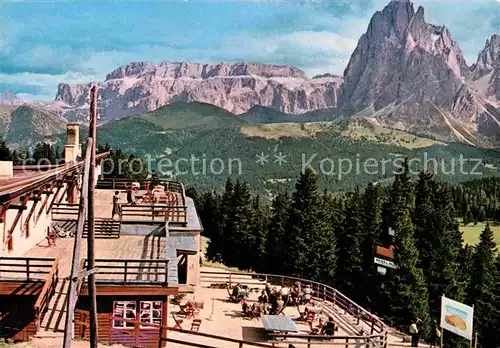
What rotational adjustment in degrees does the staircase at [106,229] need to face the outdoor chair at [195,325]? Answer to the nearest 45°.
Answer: approximately 45° to its left

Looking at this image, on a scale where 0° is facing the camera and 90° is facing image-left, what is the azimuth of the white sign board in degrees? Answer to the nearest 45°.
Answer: approximately 45°

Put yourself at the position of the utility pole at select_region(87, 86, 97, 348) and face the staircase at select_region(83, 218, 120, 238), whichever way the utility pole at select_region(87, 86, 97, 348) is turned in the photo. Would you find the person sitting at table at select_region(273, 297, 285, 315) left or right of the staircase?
right

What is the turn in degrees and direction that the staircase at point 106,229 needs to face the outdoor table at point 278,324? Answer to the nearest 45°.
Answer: approximately 45° to its left

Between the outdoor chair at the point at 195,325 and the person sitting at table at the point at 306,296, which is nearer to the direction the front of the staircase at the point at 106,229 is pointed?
the outdoor chair

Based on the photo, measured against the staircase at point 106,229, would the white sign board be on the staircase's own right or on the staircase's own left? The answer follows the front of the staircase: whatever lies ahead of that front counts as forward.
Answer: on the staircase's own left

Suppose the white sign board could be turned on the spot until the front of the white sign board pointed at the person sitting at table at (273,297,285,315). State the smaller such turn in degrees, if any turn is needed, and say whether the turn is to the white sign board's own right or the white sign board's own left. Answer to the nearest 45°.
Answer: approximately 45° to the white sign board's own right

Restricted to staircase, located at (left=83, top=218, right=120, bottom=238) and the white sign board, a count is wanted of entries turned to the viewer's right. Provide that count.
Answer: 0
